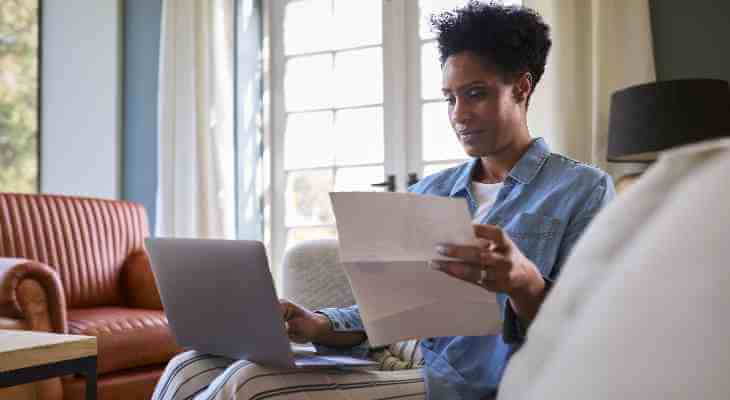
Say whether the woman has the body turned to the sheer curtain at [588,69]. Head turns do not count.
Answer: no

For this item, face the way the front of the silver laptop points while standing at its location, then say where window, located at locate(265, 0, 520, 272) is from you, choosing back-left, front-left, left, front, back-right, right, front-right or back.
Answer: front-left

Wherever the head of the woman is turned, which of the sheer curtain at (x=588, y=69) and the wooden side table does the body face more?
the wooden side table

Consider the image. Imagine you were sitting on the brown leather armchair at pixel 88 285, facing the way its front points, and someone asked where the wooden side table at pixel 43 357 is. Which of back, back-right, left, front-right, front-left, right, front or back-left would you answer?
front-right

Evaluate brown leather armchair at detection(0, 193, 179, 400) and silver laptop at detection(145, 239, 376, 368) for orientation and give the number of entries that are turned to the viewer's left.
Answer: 0

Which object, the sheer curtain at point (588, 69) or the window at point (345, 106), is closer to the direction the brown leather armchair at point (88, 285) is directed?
the sheer curtain

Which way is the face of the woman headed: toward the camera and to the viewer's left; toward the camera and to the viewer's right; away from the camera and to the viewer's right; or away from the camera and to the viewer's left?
toward the camera and to the viewer's left

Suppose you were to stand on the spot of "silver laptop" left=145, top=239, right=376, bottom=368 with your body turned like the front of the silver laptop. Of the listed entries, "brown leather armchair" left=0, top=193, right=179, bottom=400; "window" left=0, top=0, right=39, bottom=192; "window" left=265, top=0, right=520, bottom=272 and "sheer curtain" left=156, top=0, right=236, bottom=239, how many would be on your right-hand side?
0

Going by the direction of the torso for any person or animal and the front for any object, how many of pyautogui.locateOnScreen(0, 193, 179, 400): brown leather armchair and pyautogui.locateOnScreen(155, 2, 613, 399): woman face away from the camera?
0

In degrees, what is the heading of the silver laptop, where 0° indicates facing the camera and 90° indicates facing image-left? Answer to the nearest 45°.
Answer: approximately 225°

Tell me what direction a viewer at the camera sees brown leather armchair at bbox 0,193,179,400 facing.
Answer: facing the viewer and to the right of the viewer

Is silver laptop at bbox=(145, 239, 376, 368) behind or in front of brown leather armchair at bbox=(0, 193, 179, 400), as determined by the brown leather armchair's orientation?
in front

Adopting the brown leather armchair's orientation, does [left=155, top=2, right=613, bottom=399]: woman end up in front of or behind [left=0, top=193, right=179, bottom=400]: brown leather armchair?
in front

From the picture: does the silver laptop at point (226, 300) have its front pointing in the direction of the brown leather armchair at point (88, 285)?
no

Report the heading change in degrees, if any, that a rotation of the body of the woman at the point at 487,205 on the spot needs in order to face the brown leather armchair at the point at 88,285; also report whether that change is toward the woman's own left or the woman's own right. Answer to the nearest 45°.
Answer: approximately 90° to the woman's own right

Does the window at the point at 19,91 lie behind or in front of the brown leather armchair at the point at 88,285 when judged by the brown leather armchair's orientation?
behind

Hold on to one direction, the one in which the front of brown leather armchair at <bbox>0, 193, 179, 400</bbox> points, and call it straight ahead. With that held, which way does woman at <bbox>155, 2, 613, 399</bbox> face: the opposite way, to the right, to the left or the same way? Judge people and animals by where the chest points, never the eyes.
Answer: to the right

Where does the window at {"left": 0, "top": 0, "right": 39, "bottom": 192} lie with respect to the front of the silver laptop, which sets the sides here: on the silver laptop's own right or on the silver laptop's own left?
on the silver laptop's own left
